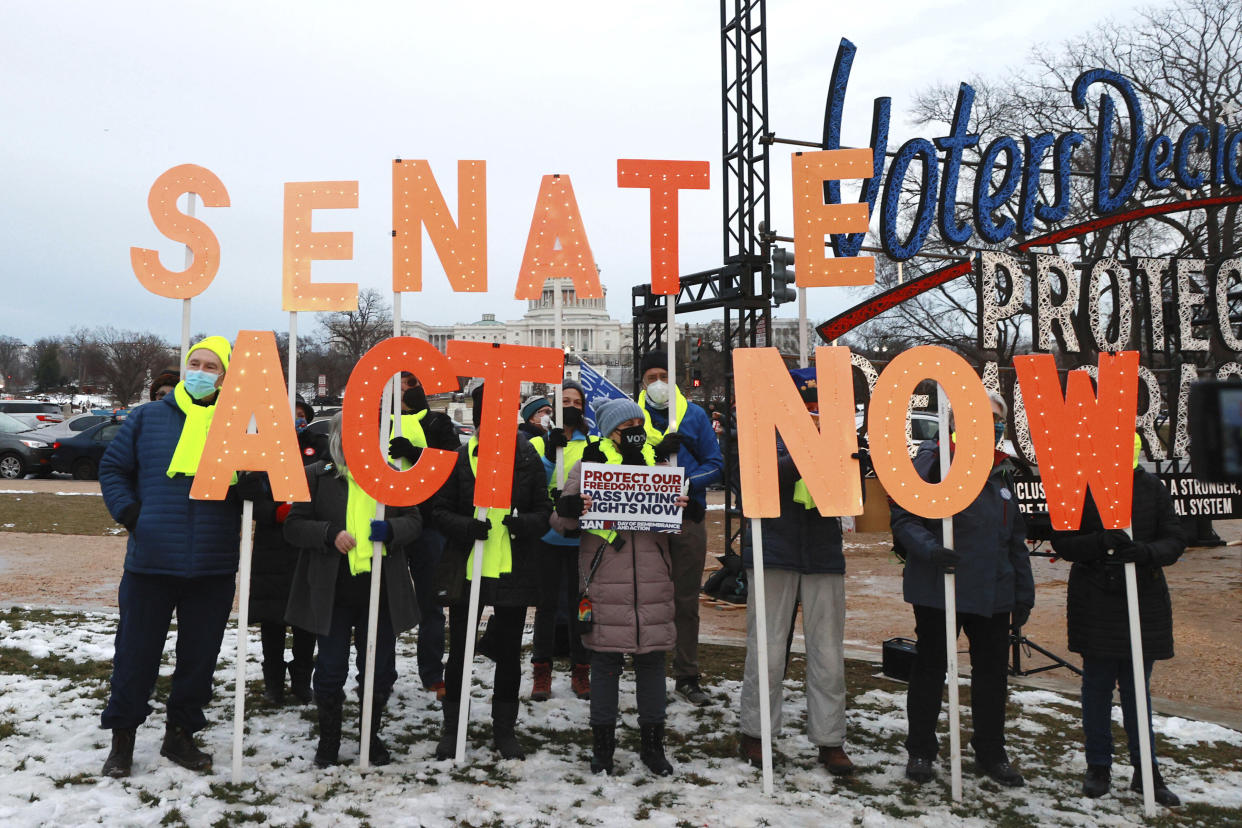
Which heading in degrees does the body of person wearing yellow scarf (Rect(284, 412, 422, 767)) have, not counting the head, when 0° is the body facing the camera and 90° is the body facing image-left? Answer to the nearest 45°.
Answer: approximately 0°

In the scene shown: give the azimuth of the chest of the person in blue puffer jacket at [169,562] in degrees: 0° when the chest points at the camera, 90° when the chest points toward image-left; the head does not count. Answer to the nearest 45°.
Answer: approximately 315°

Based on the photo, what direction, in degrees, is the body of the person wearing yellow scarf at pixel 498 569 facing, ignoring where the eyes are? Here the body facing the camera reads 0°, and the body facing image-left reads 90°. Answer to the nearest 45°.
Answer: approximately 0°

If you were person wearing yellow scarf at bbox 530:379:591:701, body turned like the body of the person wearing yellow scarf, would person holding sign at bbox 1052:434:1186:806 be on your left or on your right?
on your left
